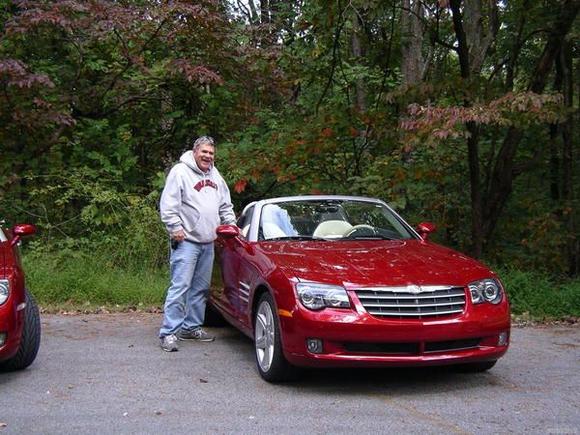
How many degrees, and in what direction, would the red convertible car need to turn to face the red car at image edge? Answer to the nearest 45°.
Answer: approximately 135° to its right

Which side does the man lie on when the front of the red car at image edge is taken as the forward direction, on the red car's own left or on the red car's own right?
on the red car's own left

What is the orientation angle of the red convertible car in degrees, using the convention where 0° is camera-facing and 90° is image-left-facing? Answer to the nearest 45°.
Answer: approximately 315°
